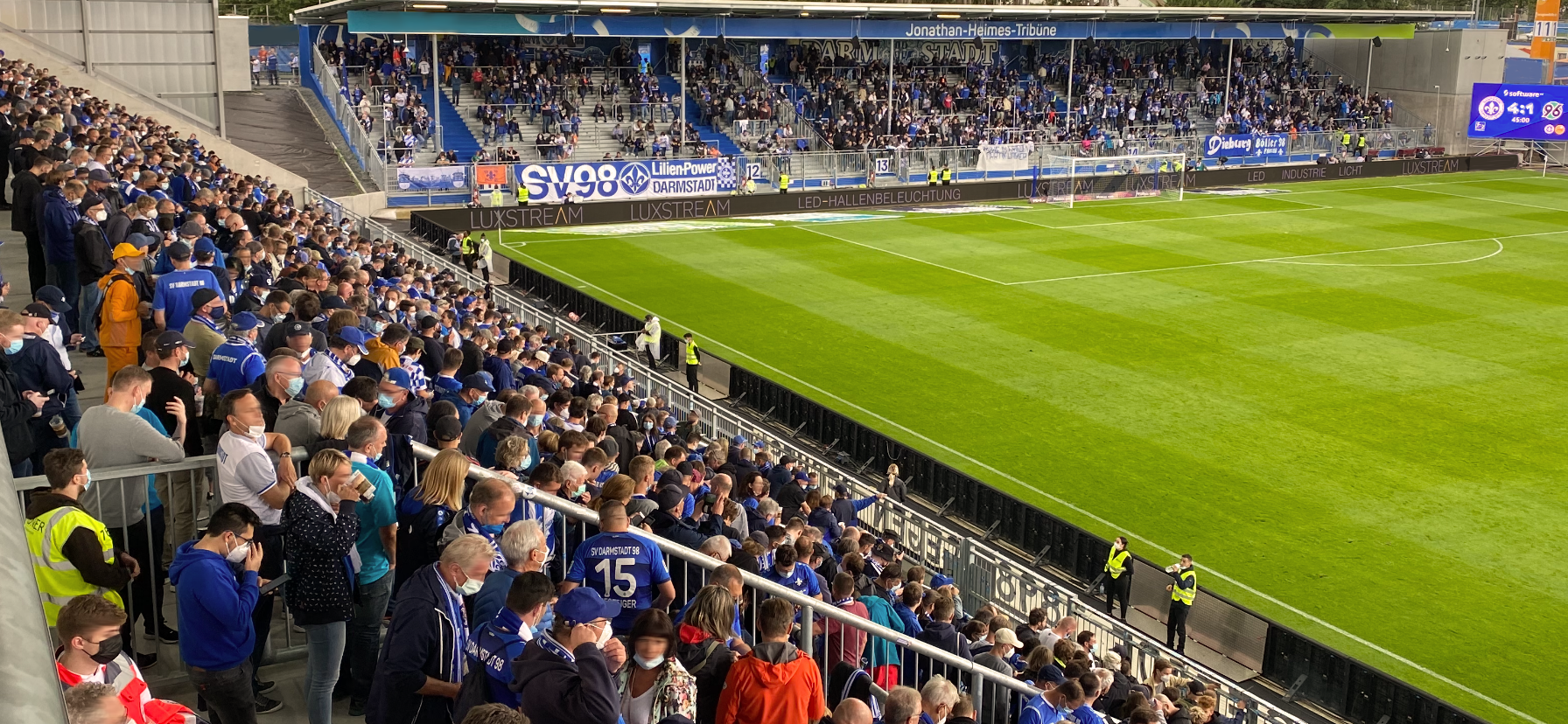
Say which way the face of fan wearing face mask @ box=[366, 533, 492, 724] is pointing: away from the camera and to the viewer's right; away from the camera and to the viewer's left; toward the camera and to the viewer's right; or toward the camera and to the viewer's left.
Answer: toward the camera and to the viewer's right

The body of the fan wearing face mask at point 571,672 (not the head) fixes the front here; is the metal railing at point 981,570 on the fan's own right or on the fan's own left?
on the fan's own left

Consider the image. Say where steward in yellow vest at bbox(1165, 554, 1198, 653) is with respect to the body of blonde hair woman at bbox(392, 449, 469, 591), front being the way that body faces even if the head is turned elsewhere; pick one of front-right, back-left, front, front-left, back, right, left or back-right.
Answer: front

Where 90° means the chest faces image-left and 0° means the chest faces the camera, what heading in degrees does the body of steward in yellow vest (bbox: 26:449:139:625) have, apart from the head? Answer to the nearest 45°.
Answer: approximately 225°

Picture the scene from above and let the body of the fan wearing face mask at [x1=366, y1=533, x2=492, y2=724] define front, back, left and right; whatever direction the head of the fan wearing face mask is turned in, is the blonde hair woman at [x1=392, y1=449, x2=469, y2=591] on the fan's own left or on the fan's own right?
on the fan's own left

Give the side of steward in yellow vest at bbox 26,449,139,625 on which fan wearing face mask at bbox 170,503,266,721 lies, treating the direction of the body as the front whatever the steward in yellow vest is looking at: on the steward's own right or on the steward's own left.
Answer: on the steward's own right

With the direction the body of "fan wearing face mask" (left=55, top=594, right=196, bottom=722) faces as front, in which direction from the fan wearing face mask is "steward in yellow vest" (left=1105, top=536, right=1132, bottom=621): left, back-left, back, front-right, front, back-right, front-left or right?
left

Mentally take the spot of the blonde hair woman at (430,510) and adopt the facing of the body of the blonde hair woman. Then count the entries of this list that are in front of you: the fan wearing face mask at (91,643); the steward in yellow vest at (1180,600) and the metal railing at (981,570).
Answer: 2

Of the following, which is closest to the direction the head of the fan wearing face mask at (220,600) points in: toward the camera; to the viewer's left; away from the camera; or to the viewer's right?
to the viewer's right

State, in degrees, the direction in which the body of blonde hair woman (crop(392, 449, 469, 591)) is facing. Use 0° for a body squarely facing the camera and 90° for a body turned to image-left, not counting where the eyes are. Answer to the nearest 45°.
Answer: approximately 225°

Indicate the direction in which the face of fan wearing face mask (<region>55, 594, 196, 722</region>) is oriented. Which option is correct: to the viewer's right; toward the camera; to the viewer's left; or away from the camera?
to the viewer's right

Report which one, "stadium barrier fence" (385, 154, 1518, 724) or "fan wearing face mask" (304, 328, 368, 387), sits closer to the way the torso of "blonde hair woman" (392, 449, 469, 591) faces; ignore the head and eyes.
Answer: the stadium barrier fence
